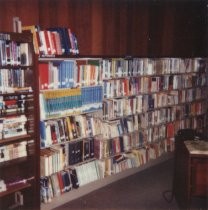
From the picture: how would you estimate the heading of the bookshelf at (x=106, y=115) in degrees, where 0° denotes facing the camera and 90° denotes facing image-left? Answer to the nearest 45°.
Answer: approximately 315°

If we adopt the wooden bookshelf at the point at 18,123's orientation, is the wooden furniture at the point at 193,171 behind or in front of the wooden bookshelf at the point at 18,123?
in front

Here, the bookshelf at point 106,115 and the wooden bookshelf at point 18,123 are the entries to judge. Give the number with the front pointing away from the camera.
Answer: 0

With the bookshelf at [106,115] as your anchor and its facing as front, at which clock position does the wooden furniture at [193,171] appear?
The wooden furniture is roughly at 12 o'clock from the bookshelf.

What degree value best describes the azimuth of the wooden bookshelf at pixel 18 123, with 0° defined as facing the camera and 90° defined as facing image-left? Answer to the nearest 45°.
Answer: approximately 315°

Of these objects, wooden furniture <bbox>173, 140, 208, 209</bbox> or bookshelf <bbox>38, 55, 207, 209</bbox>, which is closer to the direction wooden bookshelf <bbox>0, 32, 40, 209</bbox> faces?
the wooden furniture
